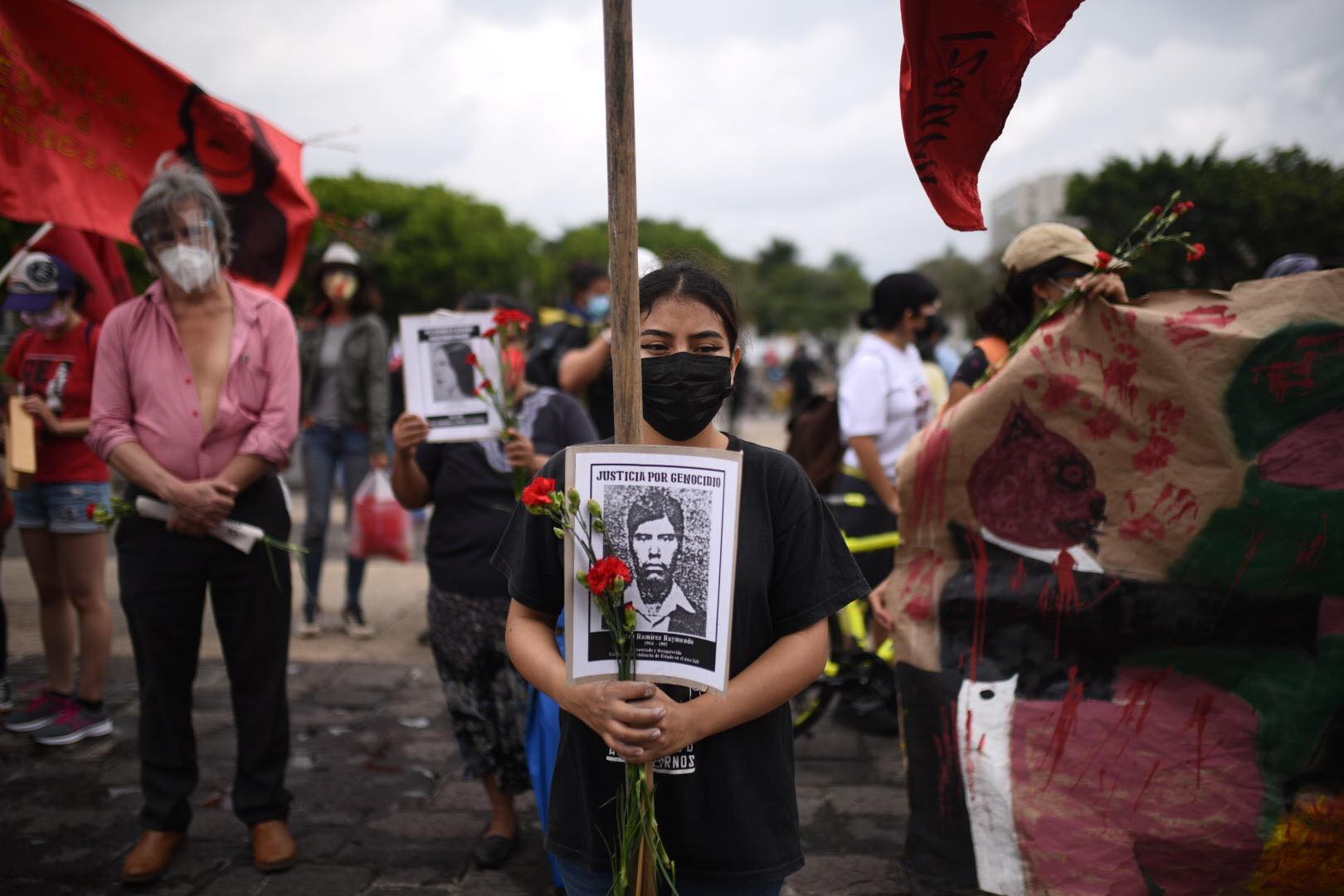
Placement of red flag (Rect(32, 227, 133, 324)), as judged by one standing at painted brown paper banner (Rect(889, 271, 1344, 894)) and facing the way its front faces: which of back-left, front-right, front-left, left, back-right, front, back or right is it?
right

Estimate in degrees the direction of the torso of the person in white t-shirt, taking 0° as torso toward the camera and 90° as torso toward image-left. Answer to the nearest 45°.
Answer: approximately 270°

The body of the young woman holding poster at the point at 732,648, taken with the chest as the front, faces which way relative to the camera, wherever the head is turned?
toward the camera

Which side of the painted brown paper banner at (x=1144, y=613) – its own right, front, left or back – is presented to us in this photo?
front

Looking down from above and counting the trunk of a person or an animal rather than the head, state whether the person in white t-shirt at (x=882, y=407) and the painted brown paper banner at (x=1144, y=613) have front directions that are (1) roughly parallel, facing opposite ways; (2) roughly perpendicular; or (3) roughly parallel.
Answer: roughly perpendicular

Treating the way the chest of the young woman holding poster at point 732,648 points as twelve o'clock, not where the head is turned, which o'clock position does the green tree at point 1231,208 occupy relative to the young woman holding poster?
The green tree is roughly at 7 o'clock from the young woman holding poster.

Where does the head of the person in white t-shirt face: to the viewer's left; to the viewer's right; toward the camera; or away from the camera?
to the viewer's right

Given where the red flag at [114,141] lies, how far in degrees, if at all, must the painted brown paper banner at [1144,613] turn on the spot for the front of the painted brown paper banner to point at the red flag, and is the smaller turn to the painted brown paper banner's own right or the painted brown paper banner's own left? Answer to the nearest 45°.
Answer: approximately 90° to the painted brown paper banner's own right

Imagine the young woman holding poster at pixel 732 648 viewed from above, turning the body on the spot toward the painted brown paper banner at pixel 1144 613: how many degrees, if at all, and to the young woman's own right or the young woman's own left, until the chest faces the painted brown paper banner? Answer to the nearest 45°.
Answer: approximately 135° to the young woman's own left
